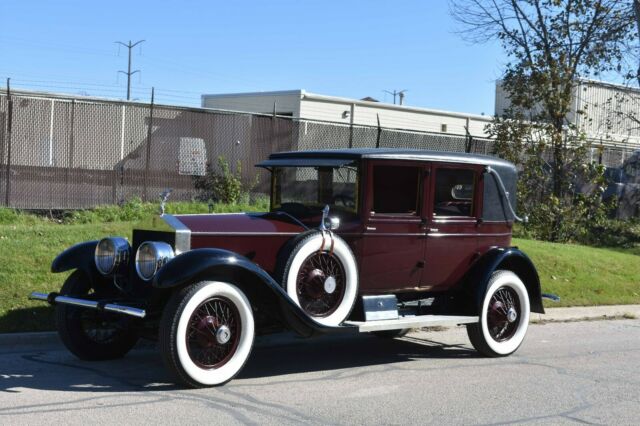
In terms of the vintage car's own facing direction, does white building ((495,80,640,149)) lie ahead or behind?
behind

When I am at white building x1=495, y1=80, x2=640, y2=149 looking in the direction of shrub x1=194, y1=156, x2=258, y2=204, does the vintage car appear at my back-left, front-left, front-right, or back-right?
front-left

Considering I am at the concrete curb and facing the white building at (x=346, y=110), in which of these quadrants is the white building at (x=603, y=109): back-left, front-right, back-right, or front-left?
front-right

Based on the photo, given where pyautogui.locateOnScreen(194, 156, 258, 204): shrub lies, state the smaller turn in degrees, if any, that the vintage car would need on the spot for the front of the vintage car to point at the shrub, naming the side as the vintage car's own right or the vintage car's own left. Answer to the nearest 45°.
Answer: approximately 135° to the vintage car's own right

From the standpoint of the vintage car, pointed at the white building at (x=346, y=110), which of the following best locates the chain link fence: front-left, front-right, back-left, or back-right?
front-left

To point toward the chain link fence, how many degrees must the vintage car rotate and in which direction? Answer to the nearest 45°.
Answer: approximately 90° to its right

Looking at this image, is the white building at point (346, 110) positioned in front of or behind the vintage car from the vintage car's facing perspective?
behind

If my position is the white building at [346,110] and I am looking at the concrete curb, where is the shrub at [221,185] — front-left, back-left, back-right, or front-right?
front-right

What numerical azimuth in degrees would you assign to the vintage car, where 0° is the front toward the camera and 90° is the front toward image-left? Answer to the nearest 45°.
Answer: approximately 45°
